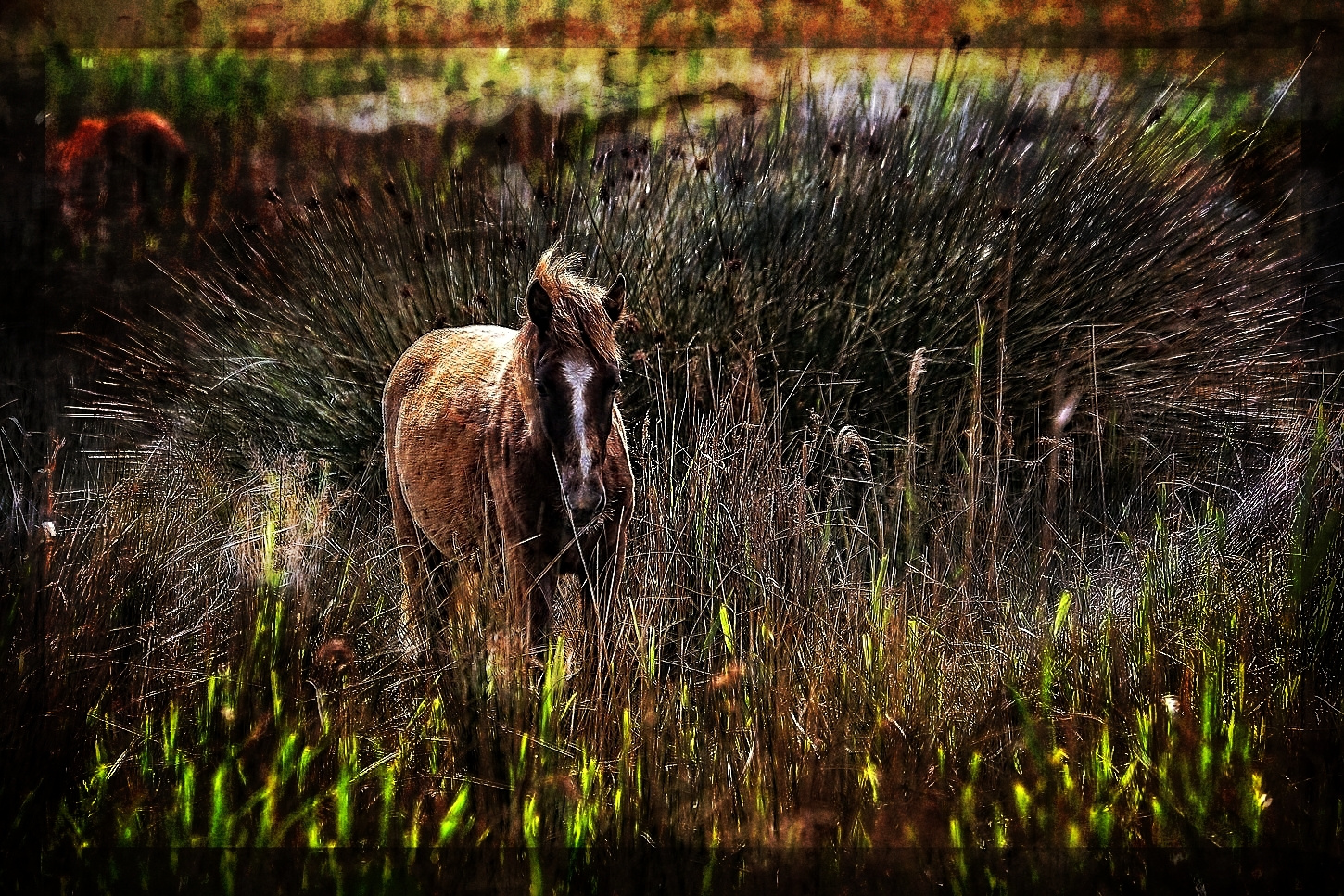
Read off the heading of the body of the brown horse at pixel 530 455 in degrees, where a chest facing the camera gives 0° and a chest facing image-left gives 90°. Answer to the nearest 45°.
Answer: approximately 315°
